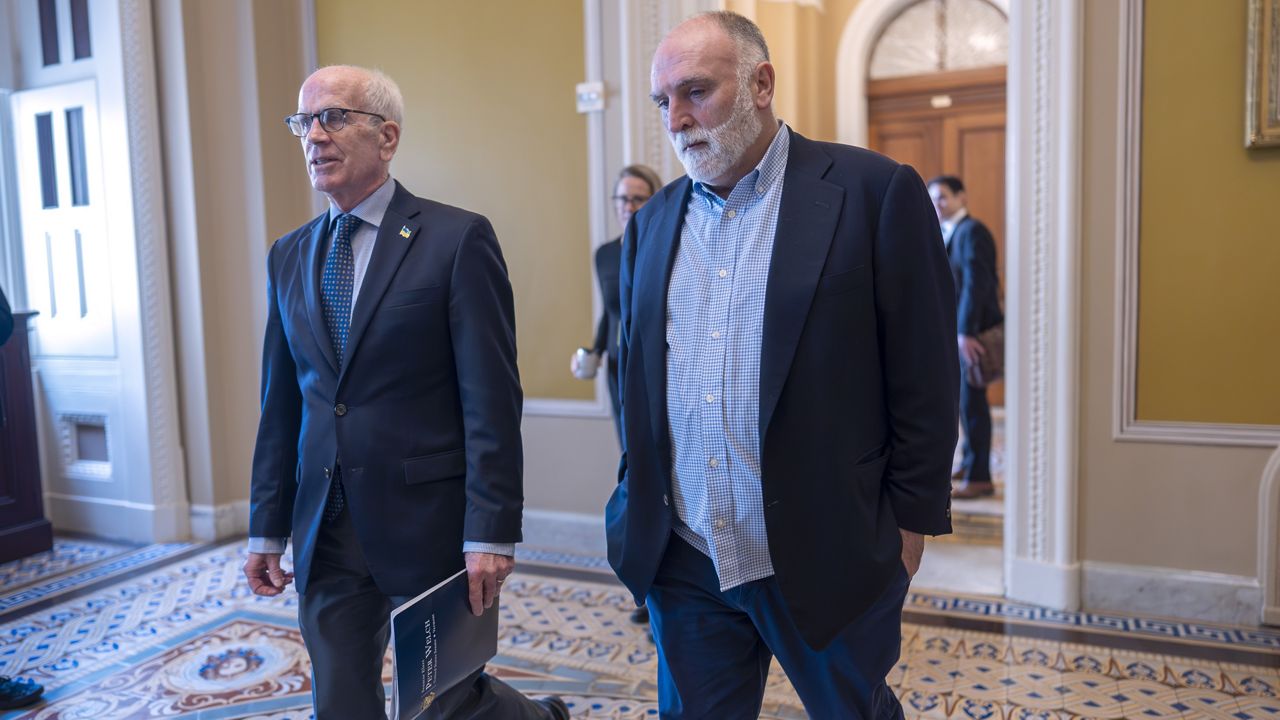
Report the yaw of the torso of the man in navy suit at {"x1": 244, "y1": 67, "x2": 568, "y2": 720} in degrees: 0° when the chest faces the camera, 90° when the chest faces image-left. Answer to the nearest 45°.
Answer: approximately 45°

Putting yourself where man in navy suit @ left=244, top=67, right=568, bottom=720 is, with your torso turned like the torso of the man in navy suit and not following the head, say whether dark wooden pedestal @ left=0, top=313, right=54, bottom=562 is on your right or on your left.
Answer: on your right

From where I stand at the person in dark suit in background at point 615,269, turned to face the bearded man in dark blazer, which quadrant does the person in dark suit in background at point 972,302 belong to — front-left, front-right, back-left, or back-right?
back-left

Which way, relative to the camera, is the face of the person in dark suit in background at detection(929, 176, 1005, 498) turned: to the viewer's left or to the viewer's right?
to the viewer's left

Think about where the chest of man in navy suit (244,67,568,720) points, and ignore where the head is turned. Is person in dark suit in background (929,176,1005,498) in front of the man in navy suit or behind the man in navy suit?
behind

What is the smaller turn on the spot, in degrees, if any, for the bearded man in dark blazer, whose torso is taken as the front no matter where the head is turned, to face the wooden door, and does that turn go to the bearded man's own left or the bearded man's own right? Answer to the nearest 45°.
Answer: approximately 135° to the bearded man's own right

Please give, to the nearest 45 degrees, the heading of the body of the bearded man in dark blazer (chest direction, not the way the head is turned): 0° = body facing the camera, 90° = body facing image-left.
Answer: approximately 45°

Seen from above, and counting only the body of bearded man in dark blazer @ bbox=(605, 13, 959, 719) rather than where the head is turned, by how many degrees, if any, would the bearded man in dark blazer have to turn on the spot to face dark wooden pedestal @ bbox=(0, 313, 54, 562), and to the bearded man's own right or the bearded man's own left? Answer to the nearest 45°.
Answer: approximately 90° to the bearded man's own right
